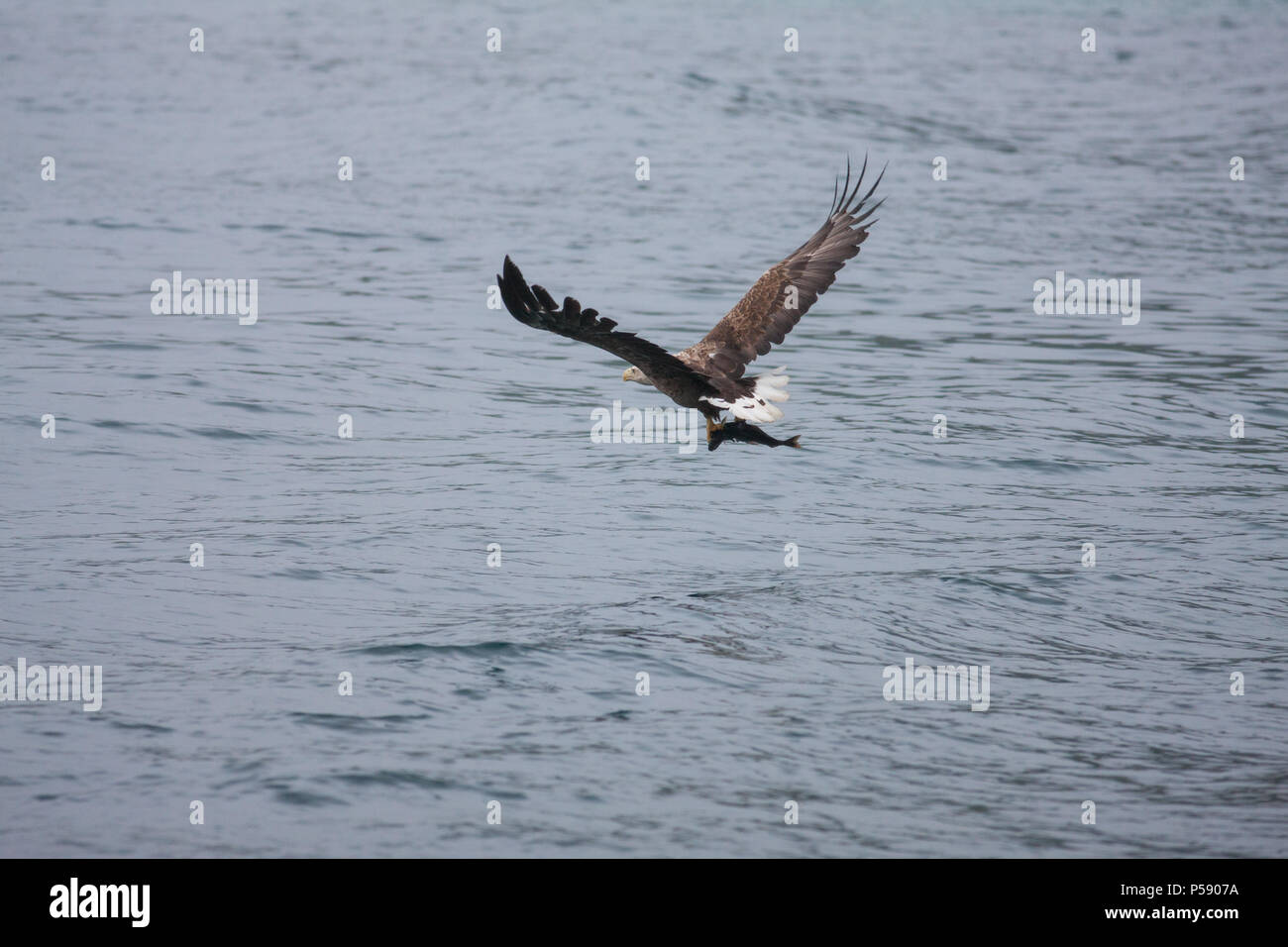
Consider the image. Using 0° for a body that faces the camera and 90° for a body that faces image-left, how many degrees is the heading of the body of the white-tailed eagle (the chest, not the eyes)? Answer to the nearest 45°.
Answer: approximately 135°
